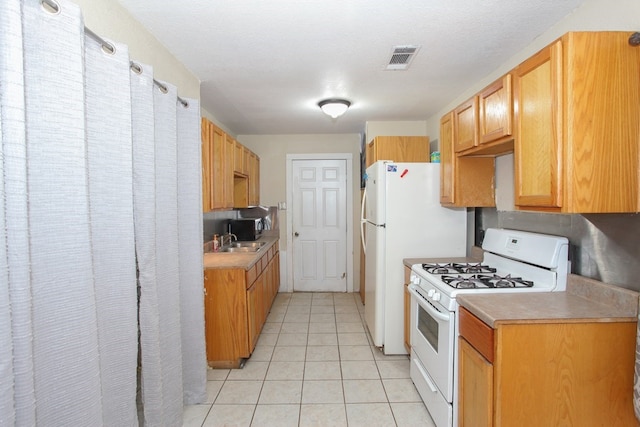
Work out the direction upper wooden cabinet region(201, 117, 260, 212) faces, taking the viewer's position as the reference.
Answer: facing to the right of the viewer

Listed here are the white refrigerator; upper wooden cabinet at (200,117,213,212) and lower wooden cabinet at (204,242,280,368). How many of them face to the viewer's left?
1

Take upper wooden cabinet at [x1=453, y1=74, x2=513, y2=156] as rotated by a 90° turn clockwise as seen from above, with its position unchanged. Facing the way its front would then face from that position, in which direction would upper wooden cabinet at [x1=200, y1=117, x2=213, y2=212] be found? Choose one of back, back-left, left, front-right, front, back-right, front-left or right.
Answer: front-left

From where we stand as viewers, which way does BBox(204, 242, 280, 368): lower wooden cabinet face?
facing to the right of the viewer

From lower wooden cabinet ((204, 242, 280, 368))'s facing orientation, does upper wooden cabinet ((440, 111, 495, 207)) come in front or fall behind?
in front

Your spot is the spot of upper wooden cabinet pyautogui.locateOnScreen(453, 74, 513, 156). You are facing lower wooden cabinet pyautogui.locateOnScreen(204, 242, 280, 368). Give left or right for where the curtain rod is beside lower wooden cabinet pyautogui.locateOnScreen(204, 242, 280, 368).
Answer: left

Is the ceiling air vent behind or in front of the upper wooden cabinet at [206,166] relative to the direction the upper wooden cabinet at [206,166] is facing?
in front

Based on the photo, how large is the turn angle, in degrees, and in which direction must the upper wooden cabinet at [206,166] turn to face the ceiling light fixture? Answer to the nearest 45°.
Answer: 0° — it already faces it

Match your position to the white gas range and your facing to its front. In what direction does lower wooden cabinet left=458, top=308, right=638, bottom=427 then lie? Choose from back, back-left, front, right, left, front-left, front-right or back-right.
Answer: left

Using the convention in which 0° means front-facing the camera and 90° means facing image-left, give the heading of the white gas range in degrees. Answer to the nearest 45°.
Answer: approximately 45°

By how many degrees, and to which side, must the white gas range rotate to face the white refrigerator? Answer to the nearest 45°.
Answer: approximately 90° to its right

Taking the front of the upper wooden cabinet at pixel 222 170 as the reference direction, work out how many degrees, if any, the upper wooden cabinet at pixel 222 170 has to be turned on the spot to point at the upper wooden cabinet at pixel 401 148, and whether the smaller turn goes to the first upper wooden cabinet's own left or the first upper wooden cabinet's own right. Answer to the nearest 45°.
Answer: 0° — it already faces it
